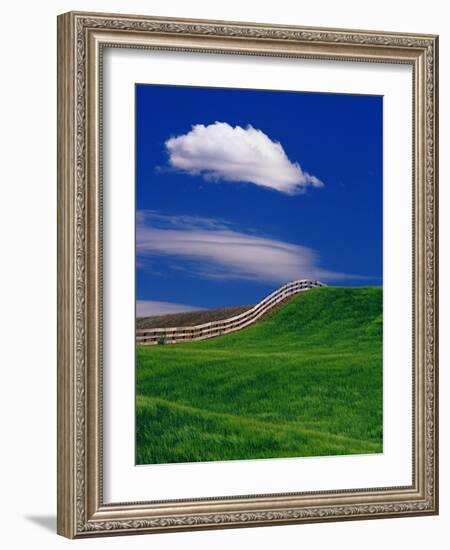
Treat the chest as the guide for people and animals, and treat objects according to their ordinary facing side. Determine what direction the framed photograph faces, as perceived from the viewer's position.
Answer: facing the viewer and to the right of the viewer
